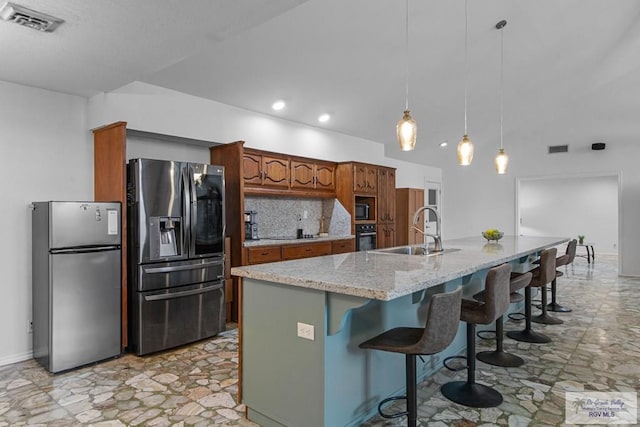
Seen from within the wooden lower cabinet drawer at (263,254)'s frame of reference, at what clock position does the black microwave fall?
The black microwave is roughly at 9 o'clock from the wooden lower cabinet drawer.

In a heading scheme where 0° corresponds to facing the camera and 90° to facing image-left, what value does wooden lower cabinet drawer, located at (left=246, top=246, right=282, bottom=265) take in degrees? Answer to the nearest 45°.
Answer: approximately 315°

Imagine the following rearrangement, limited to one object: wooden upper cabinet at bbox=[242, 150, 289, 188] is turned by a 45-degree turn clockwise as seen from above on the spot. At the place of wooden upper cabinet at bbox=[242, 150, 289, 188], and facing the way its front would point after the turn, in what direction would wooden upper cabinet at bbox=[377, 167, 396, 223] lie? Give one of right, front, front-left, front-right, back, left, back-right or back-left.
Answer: back-left

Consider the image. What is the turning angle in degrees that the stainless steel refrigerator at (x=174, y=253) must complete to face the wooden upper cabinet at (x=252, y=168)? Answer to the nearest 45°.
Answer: approximately 90° to its left

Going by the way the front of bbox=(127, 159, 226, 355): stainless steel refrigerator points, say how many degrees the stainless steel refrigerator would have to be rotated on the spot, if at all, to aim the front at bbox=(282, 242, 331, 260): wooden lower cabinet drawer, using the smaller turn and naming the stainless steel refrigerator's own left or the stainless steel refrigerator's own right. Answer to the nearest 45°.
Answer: approximately 90° to the stainless steel refrigerator's own left

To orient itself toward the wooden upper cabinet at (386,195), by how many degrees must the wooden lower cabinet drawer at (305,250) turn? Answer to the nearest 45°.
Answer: approximately 90° to its left

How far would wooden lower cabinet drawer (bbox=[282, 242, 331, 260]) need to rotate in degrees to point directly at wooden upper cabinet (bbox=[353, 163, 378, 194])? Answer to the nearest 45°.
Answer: approximately 90° to its left

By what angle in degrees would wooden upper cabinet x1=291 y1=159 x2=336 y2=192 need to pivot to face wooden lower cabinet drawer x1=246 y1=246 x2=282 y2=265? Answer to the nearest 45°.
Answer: approximately 90° to its right

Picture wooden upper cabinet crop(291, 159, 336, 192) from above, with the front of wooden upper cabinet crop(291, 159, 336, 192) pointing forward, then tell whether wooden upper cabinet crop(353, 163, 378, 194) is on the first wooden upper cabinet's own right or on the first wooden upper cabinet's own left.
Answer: on the first wooden upper cabinet's own left

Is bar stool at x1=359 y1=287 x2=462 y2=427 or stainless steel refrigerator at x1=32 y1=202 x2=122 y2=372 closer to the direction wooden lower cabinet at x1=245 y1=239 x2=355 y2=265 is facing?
the bar stool
